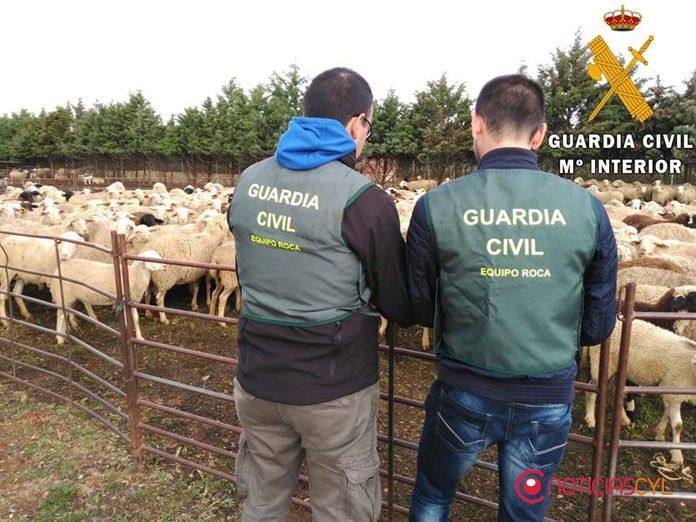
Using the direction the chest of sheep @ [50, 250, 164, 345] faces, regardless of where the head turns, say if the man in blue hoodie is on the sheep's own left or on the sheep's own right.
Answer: on the sheep's own right

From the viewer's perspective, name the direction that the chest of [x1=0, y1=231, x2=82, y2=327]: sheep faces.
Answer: to the viewer's right

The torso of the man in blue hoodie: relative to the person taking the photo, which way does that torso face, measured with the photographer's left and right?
facing away from the viewer and to the right of the viewer

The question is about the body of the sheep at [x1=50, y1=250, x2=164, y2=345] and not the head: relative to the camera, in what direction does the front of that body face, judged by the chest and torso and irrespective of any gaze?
to the viewer's right

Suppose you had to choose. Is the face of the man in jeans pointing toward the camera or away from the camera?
away from the camera

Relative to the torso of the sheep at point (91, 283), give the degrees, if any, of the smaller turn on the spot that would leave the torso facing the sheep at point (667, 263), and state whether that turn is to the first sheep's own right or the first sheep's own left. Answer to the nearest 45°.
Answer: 0° — it already faces it

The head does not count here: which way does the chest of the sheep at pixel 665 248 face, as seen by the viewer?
to the viewer's left
